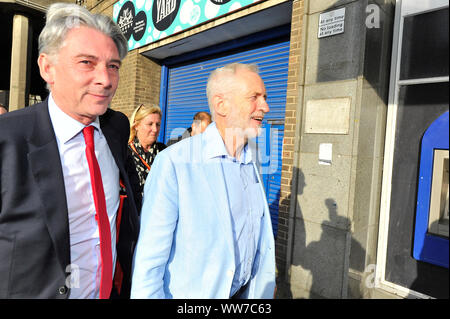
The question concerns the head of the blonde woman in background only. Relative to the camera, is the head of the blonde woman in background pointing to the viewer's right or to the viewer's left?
to the viewer's right

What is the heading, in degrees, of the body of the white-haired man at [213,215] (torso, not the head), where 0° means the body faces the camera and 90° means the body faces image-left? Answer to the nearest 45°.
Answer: approximately 315°

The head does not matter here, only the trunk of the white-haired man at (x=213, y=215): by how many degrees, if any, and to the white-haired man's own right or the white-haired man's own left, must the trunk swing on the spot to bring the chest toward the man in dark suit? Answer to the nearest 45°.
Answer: approximately 135° to the white-haired man's own right

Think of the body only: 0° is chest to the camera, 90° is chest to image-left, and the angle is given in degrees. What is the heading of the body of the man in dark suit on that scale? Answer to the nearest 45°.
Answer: approximately 315°

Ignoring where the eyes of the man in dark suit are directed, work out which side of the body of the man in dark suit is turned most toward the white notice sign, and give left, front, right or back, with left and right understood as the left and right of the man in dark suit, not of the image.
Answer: left

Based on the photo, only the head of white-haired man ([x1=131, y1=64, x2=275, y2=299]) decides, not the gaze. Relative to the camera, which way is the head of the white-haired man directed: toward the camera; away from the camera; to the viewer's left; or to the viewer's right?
to the viewer's right

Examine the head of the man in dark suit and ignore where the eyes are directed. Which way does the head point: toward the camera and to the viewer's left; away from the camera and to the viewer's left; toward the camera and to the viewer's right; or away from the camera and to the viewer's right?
toward the camera and to the viewer's right

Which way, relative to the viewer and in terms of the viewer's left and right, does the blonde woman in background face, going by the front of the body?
facing the viewer and to the right of the viewer

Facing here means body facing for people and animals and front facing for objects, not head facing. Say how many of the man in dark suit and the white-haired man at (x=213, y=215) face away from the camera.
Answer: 0

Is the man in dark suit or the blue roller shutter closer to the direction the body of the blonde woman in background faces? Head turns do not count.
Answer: the man in dark suit

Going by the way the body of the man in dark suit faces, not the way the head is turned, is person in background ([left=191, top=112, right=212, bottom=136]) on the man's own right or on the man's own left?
on the man's own left
